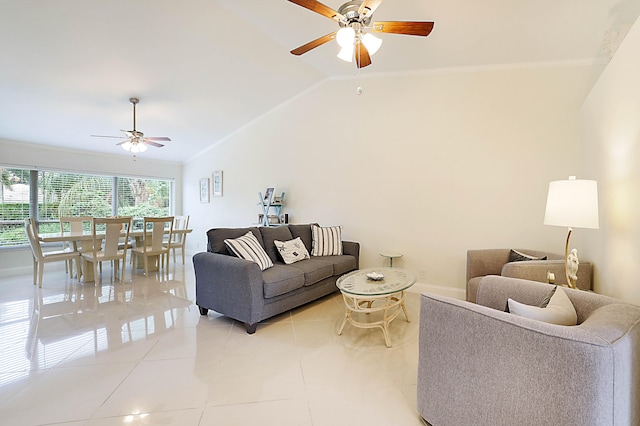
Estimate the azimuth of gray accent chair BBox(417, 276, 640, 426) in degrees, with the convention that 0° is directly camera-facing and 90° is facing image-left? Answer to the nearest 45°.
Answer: approximately 135°

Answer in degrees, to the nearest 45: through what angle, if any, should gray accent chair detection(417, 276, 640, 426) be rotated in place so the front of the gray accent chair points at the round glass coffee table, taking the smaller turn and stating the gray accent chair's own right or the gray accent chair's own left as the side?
0° — it already faces it

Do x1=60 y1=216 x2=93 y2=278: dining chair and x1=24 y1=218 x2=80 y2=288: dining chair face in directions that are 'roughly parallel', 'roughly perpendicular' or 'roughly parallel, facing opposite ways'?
roughly perpendicular
